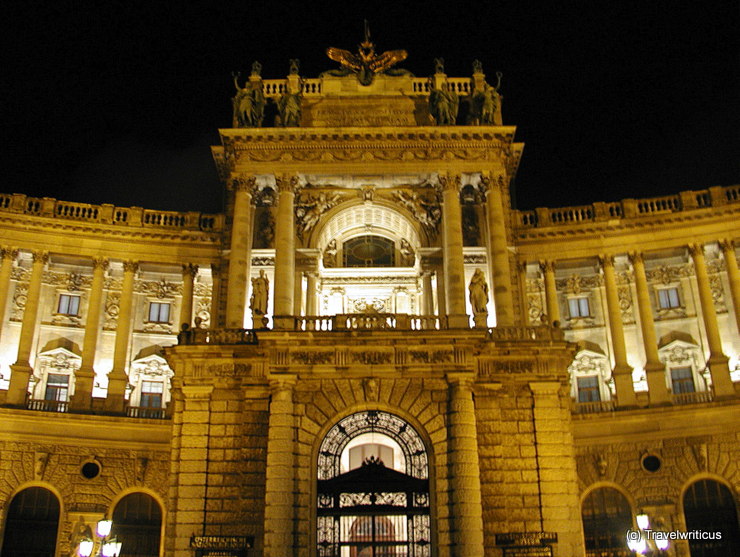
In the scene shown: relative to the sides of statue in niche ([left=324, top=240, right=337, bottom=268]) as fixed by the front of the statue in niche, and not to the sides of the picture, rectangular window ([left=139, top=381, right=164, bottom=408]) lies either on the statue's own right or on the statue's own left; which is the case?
on the statue's own right

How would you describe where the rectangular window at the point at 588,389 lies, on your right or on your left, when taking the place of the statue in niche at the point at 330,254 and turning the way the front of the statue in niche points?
on your left

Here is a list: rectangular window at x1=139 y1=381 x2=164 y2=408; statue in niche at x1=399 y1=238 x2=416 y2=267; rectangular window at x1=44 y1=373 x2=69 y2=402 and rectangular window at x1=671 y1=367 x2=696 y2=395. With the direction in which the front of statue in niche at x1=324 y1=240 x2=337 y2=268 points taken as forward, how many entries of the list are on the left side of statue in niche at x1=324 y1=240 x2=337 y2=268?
2

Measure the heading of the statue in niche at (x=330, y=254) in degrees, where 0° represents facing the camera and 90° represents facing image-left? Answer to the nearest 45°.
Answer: approximately 0°

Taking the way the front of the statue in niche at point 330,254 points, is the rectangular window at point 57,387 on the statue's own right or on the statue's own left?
on the statue's own right

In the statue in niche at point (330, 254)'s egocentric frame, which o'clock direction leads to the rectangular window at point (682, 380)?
The rectangular window is roughly at 9 o'clock from the statue in niche.

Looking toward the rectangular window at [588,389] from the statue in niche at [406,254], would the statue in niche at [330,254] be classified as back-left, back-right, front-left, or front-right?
back-left

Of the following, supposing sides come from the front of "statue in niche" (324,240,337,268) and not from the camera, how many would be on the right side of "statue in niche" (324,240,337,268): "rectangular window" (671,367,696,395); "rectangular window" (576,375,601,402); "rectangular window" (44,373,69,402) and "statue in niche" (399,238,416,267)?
1

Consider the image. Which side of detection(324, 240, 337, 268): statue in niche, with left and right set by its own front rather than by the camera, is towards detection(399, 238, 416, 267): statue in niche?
left

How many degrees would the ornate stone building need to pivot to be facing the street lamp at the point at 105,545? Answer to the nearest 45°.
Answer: approximately 45° to its right
